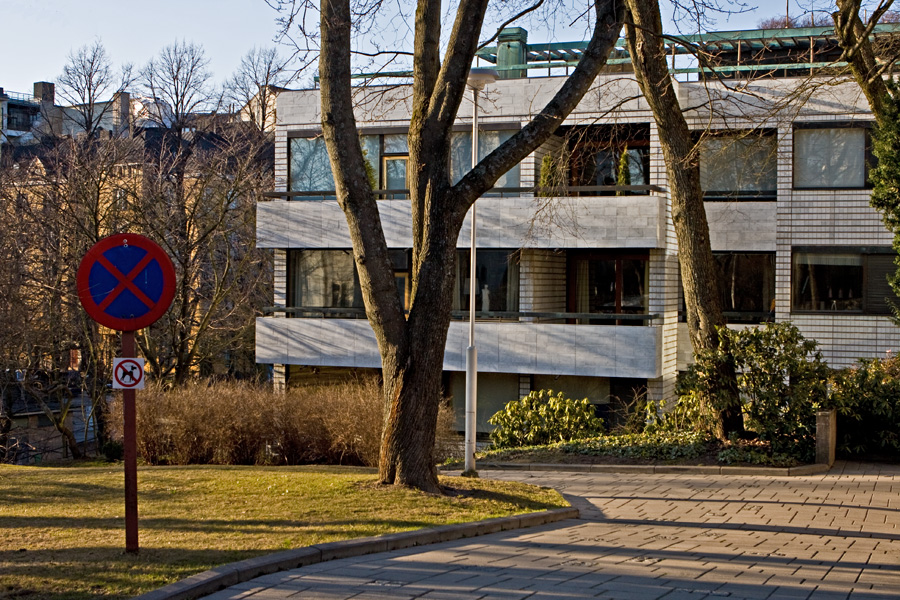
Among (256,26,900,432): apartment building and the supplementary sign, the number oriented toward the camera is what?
2

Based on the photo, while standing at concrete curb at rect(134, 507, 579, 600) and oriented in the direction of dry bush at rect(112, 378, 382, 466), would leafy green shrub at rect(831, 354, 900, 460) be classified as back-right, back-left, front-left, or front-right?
front-right

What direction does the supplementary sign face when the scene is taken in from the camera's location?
facing the viewer

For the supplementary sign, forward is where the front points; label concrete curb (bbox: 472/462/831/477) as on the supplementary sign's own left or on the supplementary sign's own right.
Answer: on the supplementary sign's own left

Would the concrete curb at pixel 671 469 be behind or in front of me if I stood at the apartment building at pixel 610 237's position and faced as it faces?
in front

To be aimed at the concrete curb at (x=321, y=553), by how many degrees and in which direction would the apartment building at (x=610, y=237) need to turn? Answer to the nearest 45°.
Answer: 0° — it already faces it

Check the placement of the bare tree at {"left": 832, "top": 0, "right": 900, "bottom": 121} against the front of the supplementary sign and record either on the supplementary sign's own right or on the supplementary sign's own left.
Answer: on the supplementary sign's own left

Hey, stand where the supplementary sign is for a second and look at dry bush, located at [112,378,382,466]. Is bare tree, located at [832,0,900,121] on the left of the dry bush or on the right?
right

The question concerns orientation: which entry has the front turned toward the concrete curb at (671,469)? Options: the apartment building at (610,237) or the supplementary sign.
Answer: the apartment building

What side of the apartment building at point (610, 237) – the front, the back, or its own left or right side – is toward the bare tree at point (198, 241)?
right

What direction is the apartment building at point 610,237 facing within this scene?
toward the camera

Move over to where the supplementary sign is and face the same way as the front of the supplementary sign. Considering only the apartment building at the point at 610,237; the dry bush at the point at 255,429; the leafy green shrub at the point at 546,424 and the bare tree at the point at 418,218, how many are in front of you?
0

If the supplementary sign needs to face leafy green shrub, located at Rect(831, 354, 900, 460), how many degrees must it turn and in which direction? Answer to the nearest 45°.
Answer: approximately 135° to its left

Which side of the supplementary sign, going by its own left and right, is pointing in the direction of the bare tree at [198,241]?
back

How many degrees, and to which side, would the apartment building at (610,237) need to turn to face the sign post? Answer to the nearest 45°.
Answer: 0° — it already faces it
